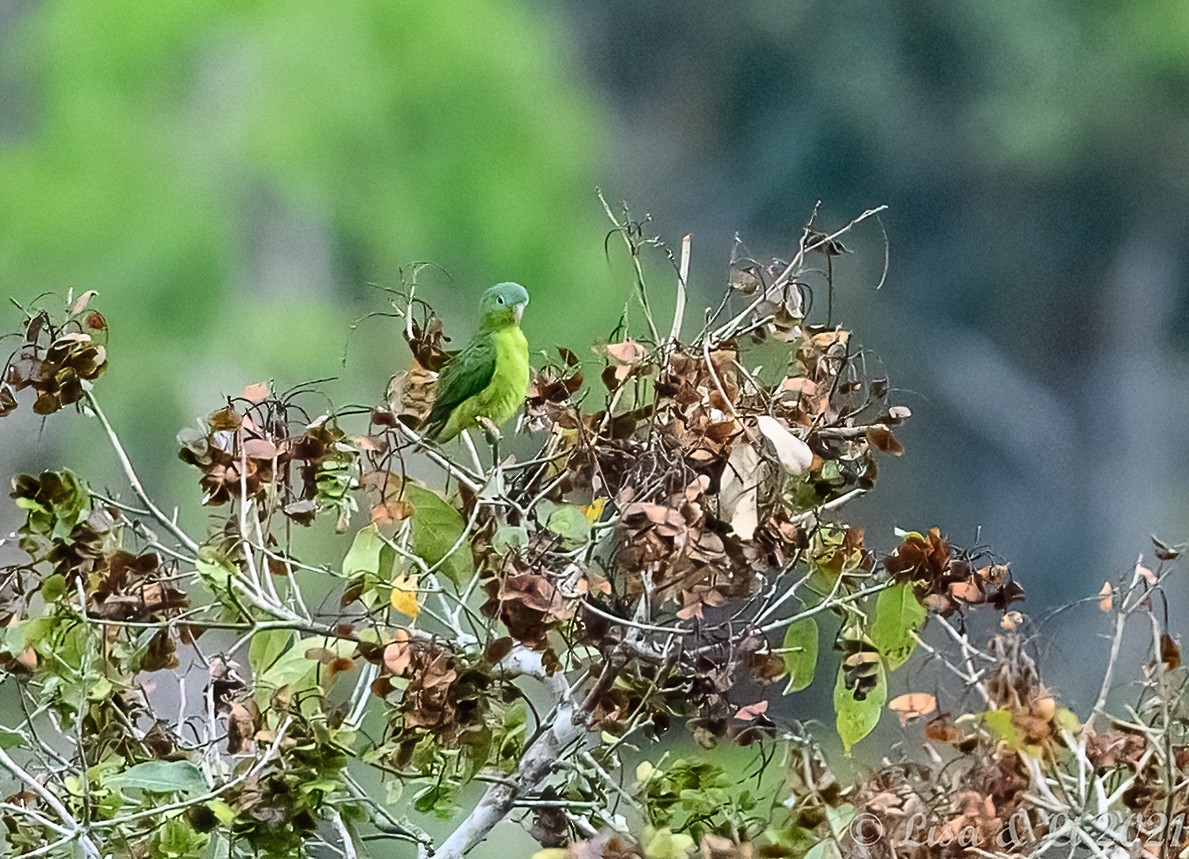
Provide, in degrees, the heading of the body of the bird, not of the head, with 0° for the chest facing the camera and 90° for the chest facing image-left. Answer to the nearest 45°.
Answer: approximately 315°
